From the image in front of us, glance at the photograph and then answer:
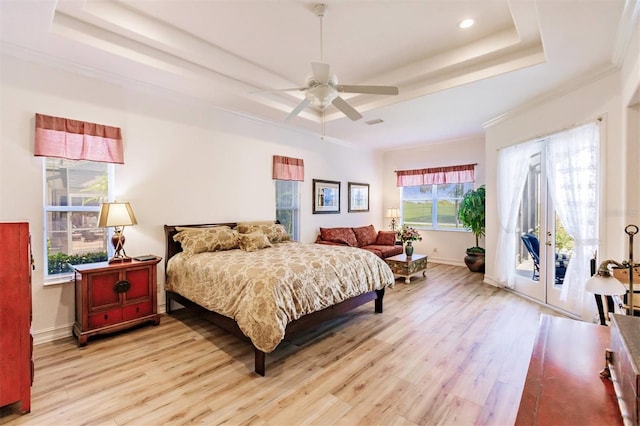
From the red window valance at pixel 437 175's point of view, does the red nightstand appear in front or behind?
in front

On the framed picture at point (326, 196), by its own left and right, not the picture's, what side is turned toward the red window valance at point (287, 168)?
right

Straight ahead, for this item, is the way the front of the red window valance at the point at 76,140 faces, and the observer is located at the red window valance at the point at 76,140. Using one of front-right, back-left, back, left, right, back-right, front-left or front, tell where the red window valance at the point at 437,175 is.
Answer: front-left

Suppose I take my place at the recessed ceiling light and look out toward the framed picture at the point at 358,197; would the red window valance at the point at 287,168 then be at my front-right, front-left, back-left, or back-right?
front-left

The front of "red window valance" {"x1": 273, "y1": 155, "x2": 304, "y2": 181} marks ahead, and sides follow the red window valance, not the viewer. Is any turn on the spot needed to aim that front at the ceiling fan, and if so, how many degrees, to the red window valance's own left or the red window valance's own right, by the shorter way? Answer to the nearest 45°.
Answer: approximately 45° to the red window valance's own right

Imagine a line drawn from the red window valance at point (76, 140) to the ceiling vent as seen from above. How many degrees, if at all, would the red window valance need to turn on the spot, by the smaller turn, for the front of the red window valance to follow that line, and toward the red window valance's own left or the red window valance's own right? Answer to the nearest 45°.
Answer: approximately 45° to the red window valance's own left

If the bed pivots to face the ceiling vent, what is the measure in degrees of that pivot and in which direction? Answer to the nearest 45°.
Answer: approximately 90° to its left

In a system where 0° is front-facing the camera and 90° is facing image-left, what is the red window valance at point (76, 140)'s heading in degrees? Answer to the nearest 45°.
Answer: approximately 315°

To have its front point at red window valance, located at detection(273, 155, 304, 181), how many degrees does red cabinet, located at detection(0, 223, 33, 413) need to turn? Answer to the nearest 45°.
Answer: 0° — it already faces it

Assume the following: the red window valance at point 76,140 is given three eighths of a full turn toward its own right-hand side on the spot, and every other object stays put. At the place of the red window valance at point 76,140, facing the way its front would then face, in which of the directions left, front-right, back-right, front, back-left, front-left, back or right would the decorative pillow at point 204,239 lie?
back

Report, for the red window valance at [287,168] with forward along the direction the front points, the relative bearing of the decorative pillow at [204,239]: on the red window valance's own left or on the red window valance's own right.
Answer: on the red window valance's own right

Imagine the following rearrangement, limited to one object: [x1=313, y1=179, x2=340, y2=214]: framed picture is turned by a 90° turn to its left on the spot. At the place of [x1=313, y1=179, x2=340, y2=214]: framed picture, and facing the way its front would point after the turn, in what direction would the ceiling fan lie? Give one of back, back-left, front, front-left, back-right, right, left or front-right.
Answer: back-right

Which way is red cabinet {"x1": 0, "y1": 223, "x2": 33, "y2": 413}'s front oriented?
to the viewer's right

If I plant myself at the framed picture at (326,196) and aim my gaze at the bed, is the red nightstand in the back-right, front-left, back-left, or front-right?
front-right

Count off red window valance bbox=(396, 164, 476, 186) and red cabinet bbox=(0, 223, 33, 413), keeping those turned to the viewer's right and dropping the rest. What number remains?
1

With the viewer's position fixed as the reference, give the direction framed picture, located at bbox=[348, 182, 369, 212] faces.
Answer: facing the viewer and to the right of the viewer

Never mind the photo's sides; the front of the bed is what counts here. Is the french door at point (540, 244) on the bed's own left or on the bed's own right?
on the bed's own left

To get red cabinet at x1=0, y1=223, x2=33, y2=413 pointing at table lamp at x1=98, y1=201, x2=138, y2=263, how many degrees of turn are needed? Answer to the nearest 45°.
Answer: approximately 45° to its left
